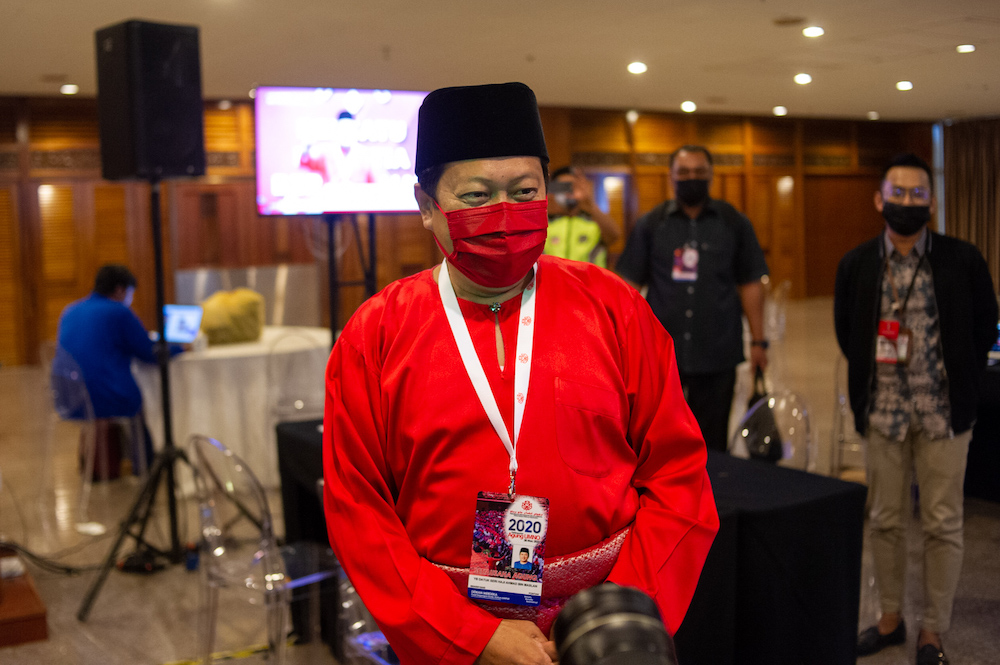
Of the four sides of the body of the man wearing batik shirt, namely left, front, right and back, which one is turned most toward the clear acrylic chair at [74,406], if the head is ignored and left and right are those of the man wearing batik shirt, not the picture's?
right

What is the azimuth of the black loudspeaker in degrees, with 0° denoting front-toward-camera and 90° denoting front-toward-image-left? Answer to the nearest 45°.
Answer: approximately 315°

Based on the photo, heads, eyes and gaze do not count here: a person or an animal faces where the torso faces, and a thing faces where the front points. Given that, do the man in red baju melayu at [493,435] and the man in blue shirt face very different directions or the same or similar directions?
very different directions

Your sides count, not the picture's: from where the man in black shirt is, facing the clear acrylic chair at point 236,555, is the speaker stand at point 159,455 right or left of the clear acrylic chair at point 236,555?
right

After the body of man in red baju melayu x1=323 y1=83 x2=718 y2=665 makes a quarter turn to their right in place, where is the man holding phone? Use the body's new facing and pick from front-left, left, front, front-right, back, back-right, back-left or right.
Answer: right

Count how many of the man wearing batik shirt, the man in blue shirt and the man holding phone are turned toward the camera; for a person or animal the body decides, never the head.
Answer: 2

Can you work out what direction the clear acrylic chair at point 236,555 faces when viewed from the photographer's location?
facing away from the viewer and to the right of the viewer

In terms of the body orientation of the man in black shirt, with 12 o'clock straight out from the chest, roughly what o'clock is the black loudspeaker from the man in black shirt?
The black loudspeaker is roughly at 3 o'clock from the man in black shirt.

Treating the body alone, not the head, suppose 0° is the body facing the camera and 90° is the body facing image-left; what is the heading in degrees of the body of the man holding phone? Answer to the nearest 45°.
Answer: approximately 0°
